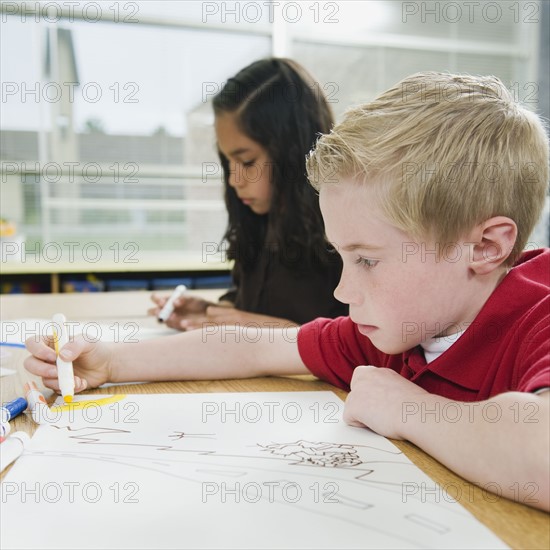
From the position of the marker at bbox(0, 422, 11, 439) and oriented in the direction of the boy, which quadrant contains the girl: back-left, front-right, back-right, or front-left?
front-left

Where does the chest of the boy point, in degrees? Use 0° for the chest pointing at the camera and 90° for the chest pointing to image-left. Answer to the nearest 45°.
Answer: approximately 45°

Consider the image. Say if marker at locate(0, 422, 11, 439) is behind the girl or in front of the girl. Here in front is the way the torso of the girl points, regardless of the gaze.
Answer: in front

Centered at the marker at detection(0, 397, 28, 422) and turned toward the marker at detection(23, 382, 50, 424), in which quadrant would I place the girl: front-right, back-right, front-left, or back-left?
front-left

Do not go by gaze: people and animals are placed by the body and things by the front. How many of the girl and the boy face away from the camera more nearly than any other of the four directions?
0

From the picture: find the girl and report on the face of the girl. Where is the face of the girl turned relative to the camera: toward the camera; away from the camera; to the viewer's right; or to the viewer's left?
to the viewer's left

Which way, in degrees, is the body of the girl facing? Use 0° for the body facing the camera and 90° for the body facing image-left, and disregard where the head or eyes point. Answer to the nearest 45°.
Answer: approximately 45°

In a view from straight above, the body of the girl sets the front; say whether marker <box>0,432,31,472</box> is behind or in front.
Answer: in front

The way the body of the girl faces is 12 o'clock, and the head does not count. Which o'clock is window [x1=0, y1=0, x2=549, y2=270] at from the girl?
The window is roughly at 4 o'clock from the girl.

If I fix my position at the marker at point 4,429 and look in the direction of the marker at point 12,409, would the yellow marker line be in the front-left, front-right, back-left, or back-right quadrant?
front-right
